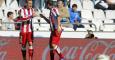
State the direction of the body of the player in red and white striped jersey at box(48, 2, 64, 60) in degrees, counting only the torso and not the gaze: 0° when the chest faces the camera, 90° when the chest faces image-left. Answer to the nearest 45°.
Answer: approximately 90°

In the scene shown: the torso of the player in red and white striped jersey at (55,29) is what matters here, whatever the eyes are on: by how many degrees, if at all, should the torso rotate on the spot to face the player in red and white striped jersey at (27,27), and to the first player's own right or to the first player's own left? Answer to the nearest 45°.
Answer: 0° — they already face them
